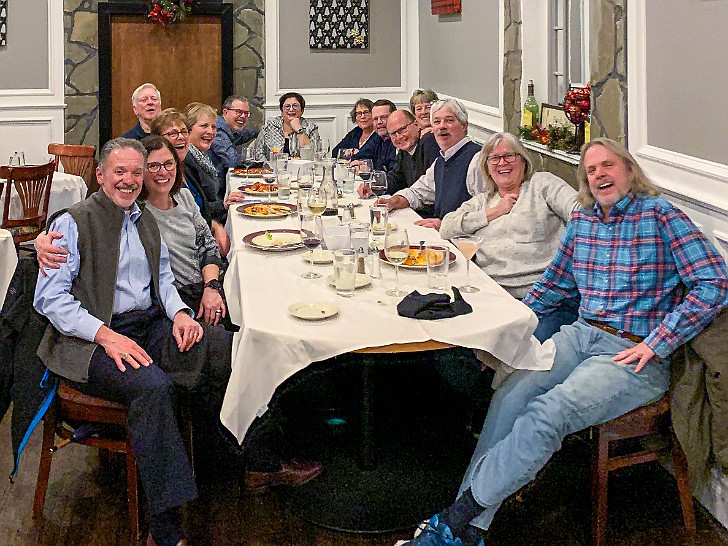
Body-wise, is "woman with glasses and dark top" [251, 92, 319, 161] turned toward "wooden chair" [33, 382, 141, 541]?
yes

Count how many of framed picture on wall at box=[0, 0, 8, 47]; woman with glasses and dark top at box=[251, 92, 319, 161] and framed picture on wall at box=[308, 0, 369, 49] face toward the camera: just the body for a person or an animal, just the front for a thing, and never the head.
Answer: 3

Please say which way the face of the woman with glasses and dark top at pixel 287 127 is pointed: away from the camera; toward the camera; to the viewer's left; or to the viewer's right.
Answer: toward the camera

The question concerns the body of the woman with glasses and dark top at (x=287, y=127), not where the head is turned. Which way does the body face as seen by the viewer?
toward the camera

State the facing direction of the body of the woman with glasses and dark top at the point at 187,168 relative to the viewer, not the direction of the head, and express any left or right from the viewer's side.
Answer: facing the viewer and to the right of the viewer

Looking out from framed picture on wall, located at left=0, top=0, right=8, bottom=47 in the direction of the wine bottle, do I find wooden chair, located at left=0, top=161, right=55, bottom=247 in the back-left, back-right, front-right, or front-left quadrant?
front-right

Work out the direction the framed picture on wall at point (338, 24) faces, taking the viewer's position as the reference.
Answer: facing the viewer

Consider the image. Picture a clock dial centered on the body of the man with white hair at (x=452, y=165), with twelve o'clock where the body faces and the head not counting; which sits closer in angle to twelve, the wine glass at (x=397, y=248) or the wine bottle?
the wine glass

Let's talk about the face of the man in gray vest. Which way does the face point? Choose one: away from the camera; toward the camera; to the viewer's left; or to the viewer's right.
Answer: toward the camera

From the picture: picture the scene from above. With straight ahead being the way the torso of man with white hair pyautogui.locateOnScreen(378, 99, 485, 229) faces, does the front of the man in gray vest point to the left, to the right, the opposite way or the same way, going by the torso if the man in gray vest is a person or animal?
to the left

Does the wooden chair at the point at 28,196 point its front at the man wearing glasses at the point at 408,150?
no

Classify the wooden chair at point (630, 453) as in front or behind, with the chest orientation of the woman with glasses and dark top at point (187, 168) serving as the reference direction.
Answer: in front
